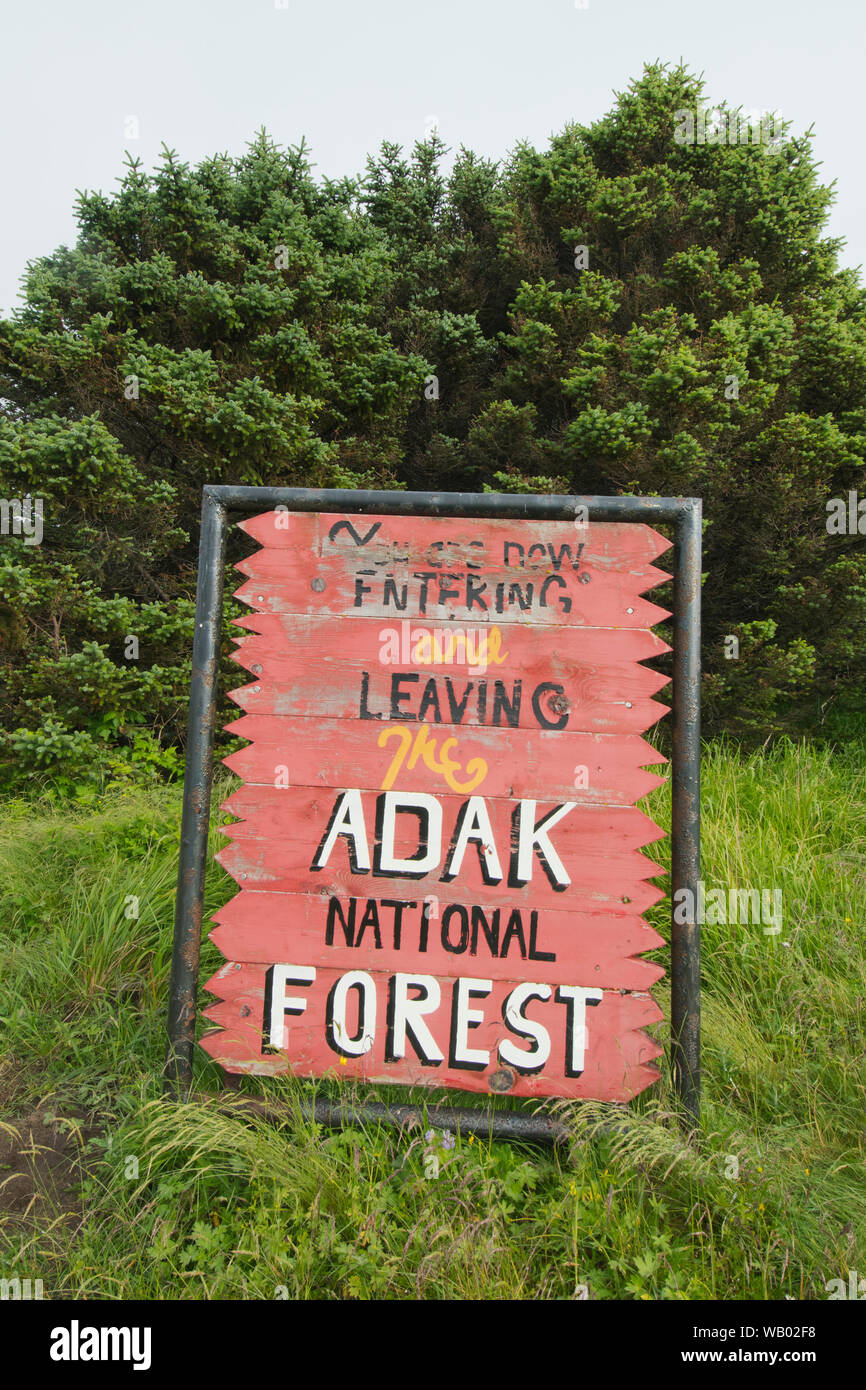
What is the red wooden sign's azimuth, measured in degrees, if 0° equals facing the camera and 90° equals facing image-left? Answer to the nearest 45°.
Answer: approximately 0°
